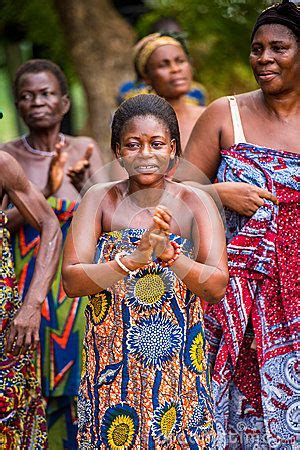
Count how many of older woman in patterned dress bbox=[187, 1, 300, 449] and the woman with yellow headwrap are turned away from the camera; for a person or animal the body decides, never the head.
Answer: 0

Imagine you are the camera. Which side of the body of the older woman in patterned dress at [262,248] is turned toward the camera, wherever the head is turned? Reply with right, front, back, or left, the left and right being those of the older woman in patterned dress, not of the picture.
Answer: front

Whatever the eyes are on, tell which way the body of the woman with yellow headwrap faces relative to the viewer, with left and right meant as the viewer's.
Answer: facing the viewer and to the right of the viewer

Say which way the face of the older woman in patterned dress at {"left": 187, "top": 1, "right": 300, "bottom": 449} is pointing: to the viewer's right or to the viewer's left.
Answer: to the viewer's left
